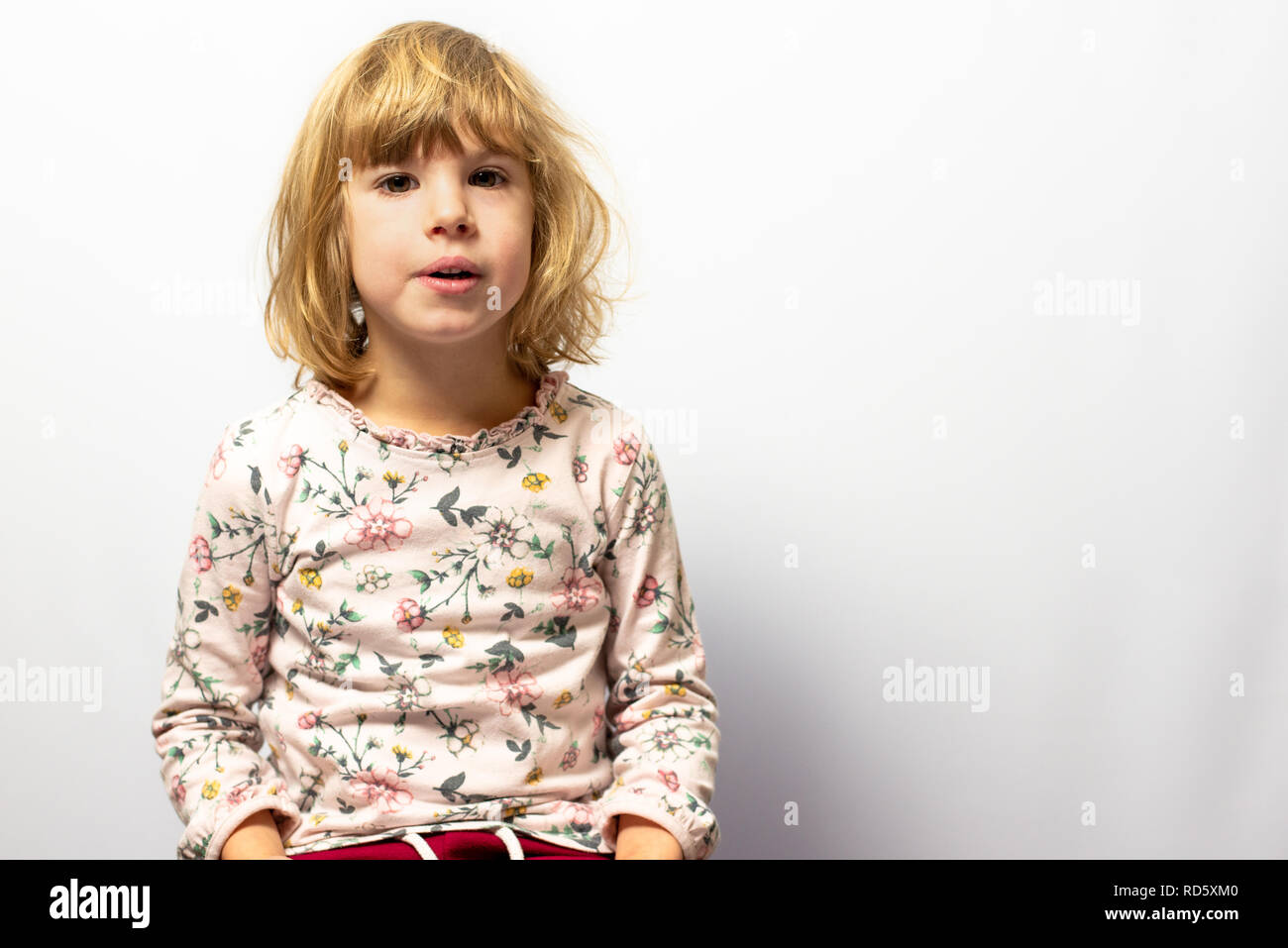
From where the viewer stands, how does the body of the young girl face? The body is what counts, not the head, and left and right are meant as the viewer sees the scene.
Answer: facing the viewer

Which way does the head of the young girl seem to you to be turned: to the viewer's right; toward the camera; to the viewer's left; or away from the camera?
toward the camera
